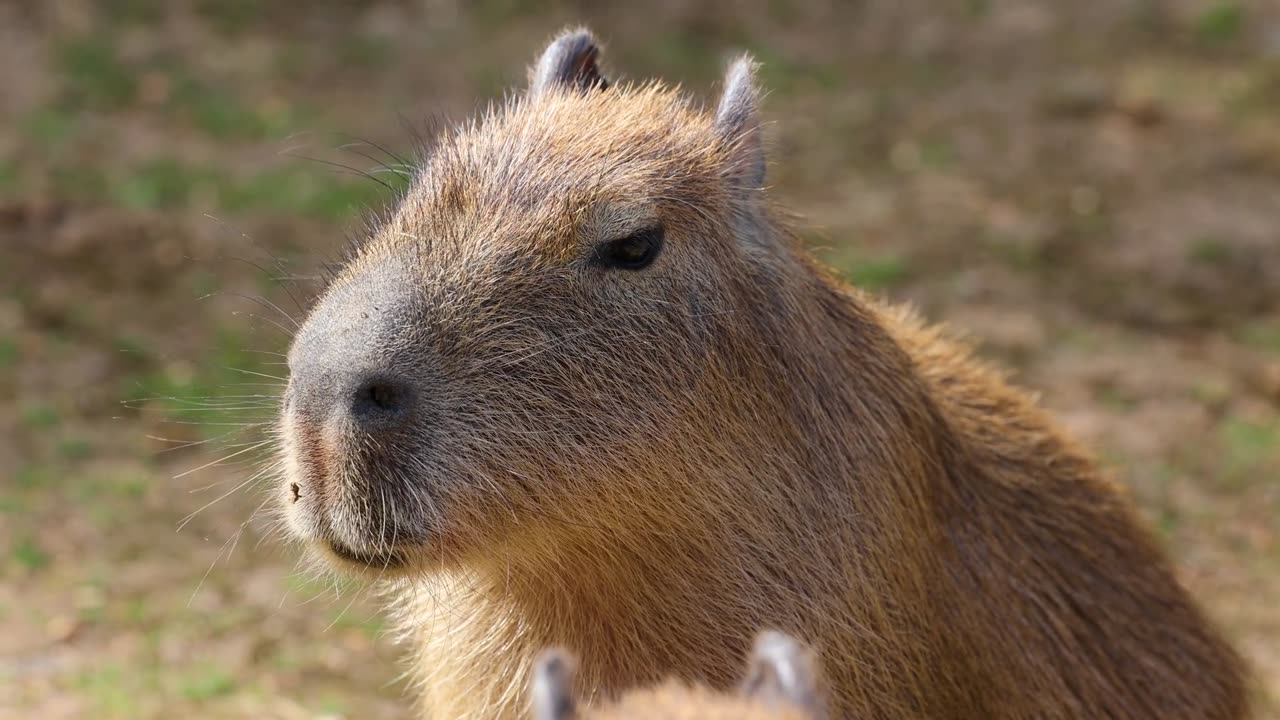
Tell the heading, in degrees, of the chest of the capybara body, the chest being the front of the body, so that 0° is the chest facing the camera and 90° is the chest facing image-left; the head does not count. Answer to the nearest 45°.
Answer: approximately 45°
